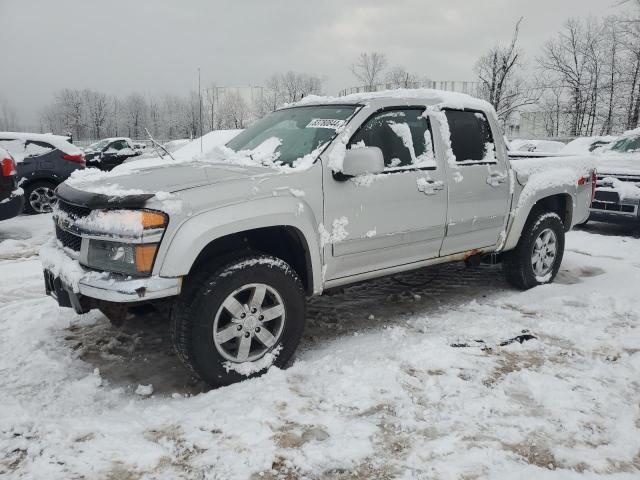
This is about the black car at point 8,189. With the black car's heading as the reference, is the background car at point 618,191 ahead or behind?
behind

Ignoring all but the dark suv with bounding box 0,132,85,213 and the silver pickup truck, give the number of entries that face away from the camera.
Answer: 0

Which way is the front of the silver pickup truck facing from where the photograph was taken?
facing the viewer and to the left of the viewer

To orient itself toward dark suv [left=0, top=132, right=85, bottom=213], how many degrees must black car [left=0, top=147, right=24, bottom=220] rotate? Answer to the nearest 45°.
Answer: approximately 45° to its right

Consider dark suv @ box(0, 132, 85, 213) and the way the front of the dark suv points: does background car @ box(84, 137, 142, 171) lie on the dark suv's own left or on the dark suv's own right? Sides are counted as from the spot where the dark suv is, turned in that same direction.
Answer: on the dark suv's own right

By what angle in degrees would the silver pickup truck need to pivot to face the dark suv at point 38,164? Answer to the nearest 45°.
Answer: approximately 90° to its right

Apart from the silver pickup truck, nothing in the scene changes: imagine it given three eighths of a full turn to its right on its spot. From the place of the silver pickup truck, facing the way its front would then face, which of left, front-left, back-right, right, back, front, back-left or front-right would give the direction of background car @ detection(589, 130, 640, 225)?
front-right

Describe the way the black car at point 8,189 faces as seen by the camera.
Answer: facing away from the viewer and to the left of the viewer

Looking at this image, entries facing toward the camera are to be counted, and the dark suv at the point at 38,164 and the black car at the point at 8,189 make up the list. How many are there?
0

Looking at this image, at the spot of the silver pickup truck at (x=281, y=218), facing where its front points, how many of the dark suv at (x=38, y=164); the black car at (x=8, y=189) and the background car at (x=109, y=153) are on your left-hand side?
0

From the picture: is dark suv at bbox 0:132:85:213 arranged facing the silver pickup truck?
no

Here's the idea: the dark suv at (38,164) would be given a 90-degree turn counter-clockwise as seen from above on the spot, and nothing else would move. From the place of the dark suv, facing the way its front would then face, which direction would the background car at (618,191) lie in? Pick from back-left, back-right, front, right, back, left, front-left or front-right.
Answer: front-left

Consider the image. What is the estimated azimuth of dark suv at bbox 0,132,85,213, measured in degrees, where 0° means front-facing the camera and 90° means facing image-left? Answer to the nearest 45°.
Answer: approximately 90°
